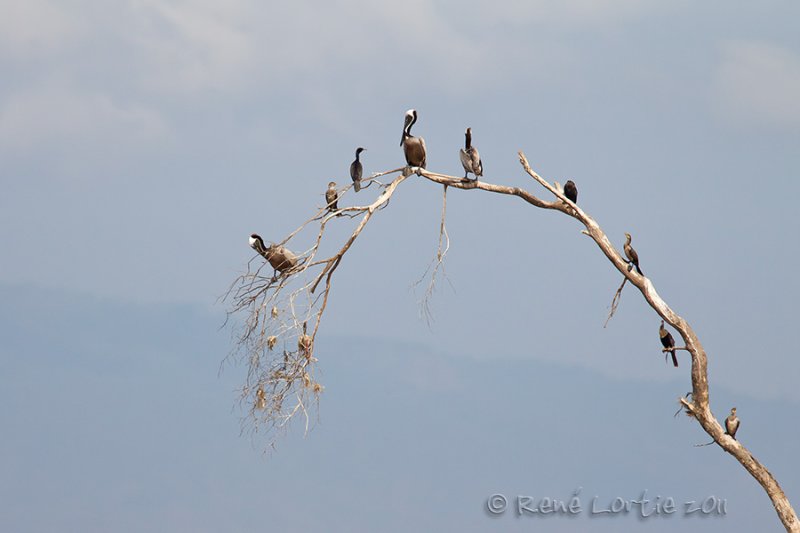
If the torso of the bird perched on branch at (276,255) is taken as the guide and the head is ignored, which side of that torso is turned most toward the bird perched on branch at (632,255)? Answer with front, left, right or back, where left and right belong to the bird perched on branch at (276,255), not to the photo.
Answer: back

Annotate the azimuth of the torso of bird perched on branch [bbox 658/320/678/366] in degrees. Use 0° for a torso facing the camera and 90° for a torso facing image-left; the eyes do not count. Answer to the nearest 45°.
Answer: approximately 90°

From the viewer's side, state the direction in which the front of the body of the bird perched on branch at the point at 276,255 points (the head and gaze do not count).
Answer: to the viewer's left

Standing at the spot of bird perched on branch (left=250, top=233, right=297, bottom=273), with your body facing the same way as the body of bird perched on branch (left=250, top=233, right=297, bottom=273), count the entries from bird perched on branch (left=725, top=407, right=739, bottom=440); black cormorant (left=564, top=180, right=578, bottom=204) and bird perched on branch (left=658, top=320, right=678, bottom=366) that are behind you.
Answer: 3

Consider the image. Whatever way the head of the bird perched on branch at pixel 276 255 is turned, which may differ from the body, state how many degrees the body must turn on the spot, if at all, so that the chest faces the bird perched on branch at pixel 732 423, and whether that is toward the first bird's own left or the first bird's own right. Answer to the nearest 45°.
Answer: approximately 180°
